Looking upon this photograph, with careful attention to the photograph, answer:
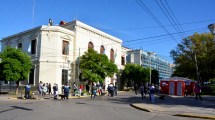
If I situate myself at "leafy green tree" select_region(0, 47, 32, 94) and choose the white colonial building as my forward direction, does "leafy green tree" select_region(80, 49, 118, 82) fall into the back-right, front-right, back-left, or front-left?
front-right

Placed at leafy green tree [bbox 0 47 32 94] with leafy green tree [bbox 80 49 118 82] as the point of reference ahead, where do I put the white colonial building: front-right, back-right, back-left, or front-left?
front-left
